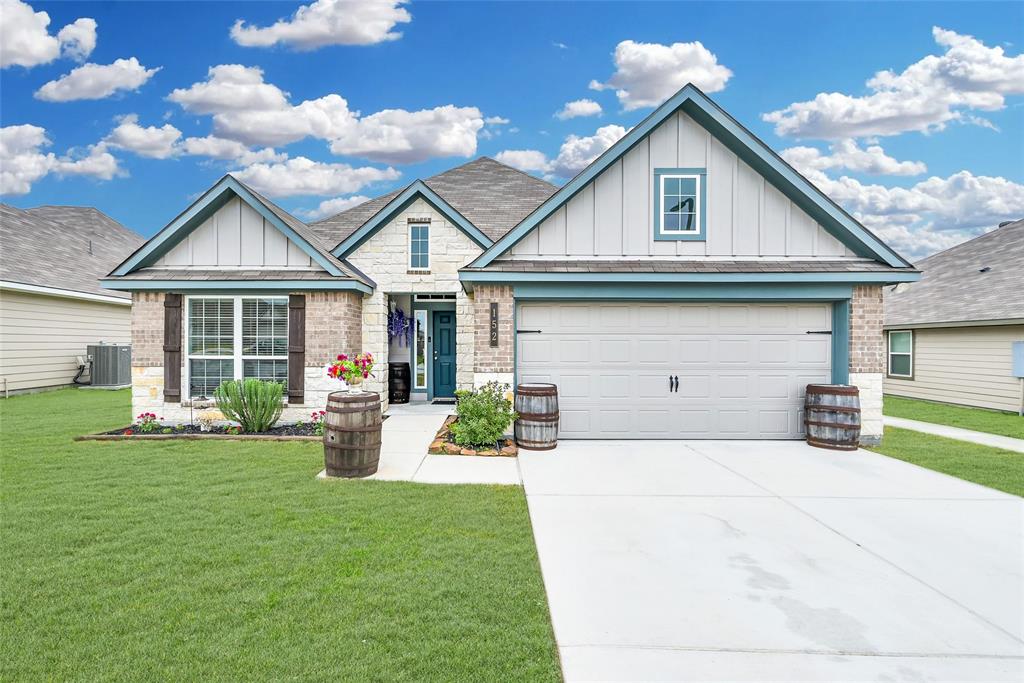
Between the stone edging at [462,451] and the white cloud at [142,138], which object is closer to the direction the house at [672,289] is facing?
the stone edging

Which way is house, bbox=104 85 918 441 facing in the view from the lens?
facing the viewer

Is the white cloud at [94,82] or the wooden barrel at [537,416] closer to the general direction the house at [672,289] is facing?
the wooden barrel

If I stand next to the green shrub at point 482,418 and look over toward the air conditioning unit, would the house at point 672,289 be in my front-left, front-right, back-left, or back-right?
back-right

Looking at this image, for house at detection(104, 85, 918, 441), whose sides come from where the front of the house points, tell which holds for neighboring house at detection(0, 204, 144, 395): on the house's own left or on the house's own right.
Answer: on the house's own right

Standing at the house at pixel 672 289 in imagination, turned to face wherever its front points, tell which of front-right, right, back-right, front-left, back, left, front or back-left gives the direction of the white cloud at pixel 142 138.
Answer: back-right

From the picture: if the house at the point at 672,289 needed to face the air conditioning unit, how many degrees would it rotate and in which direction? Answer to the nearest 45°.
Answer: approximately 135° to its right
